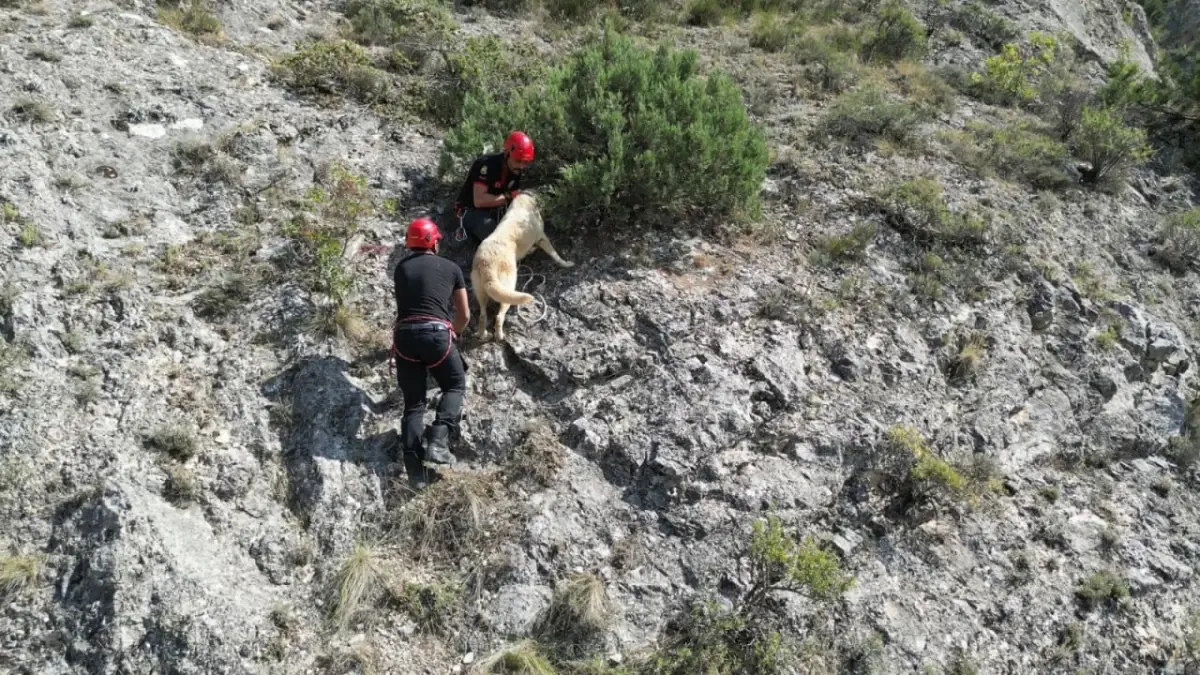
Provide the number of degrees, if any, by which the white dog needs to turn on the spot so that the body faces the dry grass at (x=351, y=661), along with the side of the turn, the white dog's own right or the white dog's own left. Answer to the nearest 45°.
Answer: approximately 135° to the white dog's own right

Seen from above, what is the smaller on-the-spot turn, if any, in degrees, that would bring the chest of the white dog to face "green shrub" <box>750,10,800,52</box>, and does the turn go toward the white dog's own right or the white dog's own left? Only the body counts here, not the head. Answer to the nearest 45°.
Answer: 0° — it already faces it

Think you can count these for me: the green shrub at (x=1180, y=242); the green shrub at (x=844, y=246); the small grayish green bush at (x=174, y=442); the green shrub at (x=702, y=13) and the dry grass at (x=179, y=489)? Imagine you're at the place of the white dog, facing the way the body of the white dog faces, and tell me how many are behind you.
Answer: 2

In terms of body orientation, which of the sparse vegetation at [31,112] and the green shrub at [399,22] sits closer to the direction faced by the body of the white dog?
the green shrub

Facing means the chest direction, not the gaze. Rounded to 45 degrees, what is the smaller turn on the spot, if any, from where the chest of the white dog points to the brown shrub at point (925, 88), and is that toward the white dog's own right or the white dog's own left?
0° — it already faces it

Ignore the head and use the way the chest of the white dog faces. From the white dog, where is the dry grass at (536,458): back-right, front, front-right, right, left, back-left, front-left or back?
back-right

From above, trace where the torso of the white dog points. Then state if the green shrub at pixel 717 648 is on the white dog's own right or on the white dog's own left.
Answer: on the white dog's own right

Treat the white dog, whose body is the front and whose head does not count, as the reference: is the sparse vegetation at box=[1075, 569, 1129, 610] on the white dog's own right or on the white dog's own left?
on the white dog's own right

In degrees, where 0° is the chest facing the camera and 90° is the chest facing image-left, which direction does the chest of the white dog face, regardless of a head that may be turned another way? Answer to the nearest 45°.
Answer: approximately 225°

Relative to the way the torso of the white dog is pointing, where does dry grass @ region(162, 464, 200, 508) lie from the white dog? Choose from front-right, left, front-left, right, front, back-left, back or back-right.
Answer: back

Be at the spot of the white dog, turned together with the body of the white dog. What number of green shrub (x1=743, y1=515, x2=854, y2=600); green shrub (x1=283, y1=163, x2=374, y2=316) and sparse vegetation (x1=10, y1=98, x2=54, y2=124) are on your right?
1

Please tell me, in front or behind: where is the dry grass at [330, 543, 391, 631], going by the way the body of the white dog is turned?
behind
